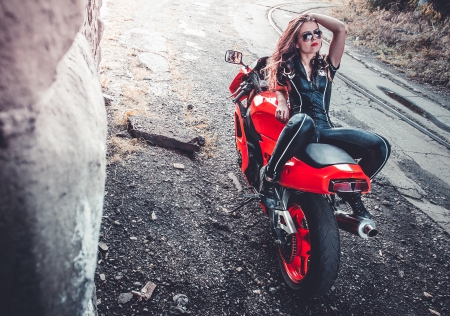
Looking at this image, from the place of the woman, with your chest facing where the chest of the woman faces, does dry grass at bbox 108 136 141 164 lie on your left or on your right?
on your right

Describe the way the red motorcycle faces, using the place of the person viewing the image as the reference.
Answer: facing away from the viewer and to the left of the viewer

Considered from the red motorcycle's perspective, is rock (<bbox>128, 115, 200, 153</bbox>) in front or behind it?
in front

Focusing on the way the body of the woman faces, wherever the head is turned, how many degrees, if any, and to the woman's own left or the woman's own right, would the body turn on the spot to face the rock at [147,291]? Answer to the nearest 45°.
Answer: approximately 45° to the woman's own right

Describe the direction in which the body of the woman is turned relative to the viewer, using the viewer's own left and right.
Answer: facing the viewer

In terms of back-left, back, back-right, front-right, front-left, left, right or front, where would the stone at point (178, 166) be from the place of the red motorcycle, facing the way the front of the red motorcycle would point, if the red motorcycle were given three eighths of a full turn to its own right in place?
back-left

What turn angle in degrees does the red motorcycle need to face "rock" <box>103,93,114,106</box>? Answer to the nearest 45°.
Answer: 0° — it already faces it

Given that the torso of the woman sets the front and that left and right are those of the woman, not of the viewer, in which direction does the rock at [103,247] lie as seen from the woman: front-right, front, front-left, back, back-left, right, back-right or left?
front-right

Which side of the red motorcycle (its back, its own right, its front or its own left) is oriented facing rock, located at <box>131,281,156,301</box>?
left
